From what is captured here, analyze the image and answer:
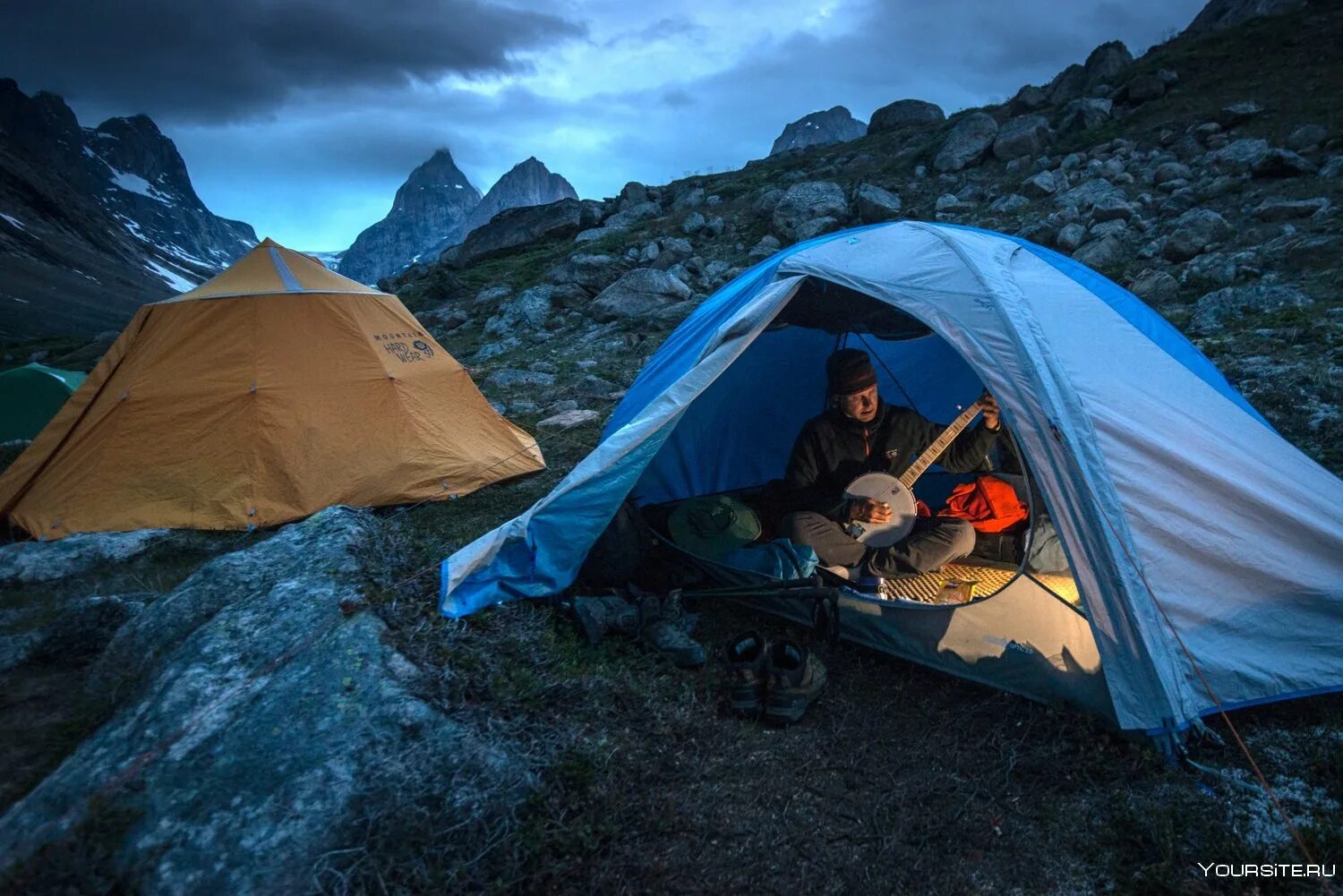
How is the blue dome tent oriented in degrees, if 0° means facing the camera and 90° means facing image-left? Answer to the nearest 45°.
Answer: approximately 45°

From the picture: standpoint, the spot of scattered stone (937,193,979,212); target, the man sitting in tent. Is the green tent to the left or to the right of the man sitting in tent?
right

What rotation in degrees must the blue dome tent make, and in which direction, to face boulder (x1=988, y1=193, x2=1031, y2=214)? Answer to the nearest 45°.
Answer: approximately 135° to its right

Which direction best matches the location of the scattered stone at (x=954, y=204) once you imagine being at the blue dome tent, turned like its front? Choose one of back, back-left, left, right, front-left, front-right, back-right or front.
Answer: back-right

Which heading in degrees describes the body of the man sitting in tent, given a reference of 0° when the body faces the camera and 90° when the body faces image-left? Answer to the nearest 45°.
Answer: approximately 0°

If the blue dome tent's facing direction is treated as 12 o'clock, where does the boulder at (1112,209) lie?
The boulder is roughly at 5 o'clock from the blue dome tent.

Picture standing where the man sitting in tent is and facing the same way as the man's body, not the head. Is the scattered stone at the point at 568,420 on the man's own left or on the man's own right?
on the man's own right

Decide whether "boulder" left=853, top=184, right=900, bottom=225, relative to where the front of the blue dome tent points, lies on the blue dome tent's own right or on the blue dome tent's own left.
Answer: on the blue dome tent's own right

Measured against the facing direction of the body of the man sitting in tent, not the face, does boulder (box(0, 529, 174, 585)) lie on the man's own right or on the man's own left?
on the man's own right

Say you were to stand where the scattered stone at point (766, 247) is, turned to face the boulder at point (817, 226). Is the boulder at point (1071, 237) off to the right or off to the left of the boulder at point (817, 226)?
right

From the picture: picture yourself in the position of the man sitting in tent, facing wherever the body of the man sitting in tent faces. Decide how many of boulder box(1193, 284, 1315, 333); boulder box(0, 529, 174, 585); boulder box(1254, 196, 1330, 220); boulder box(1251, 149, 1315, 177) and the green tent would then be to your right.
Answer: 2

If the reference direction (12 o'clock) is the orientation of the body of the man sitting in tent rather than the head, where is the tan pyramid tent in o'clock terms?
The tan pyramid tent is roughly at 3 o'clock from the man sitting in tent.

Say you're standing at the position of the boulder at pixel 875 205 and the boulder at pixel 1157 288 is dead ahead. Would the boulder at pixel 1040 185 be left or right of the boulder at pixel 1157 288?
left

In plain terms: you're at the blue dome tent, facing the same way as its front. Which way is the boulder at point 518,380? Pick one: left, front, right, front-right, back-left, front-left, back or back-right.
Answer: right

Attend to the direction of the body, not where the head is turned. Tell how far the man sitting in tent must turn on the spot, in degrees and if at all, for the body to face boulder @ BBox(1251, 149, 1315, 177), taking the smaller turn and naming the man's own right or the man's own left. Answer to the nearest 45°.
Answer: approximately 135° to the man's own left

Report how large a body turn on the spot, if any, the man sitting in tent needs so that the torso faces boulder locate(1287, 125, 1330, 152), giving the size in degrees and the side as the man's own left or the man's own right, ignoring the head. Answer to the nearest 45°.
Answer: approximately 135° to the man's own left

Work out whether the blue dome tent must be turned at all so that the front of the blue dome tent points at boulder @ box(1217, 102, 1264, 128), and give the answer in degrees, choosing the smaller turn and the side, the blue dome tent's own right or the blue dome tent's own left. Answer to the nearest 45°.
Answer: approximately 135° to the blue dome tent's own right
